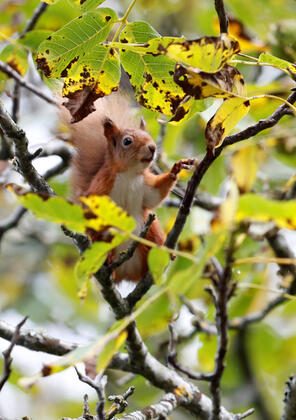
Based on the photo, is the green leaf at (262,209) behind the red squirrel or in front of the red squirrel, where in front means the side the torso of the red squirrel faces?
in front

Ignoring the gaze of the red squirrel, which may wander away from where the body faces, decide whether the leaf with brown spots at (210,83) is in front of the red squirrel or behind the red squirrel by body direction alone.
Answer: in front

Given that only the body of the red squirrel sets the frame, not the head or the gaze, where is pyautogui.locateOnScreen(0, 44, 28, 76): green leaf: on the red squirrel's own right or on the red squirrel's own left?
on the red squirrel's own right

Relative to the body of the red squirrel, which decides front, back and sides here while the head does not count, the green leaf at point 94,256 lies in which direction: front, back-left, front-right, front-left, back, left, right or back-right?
front-right

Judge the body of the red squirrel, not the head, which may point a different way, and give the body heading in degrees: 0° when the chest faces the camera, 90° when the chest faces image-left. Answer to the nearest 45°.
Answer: approximately 315°

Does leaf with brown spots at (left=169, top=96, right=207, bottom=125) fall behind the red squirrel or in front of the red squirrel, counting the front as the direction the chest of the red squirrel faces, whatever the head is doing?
in front
